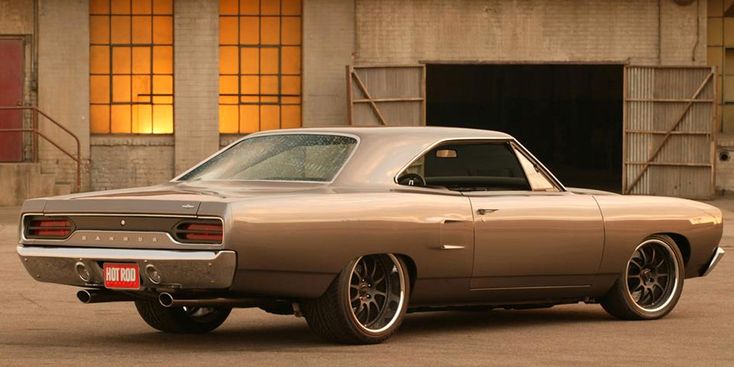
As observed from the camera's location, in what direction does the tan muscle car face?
facing away from the viewer and to the right of the viewer
